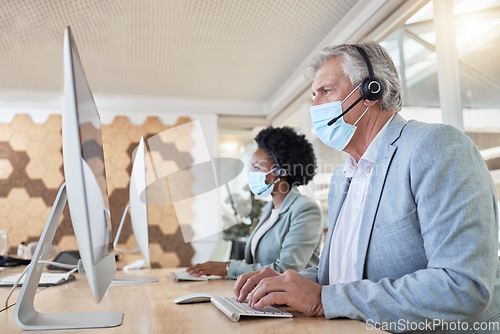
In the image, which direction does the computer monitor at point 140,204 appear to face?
to the viewer's right

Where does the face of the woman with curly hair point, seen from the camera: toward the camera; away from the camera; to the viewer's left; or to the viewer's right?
to the viewer's left

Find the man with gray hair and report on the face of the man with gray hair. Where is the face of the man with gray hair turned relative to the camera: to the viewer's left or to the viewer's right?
to the viewer's left

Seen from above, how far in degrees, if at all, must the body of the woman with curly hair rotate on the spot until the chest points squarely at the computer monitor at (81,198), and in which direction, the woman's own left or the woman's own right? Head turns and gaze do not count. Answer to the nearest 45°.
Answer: approximately 90° to the woman's own left

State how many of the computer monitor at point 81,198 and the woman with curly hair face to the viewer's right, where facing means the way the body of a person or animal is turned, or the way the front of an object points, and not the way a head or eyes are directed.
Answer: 1

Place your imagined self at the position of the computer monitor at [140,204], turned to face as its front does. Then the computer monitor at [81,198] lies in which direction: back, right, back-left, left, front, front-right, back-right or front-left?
right

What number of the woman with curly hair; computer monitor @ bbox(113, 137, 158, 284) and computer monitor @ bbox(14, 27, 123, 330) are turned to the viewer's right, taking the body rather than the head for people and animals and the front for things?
2

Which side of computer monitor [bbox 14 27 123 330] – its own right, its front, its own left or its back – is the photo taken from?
right

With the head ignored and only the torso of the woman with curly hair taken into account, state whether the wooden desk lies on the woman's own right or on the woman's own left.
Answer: on the woman's own left

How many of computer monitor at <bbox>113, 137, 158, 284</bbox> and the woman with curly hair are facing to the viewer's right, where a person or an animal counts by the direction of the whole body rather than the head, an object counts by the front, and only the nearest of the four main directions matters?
1

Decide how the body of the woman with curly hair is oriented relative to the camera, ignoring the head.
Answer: to the viewer's left
